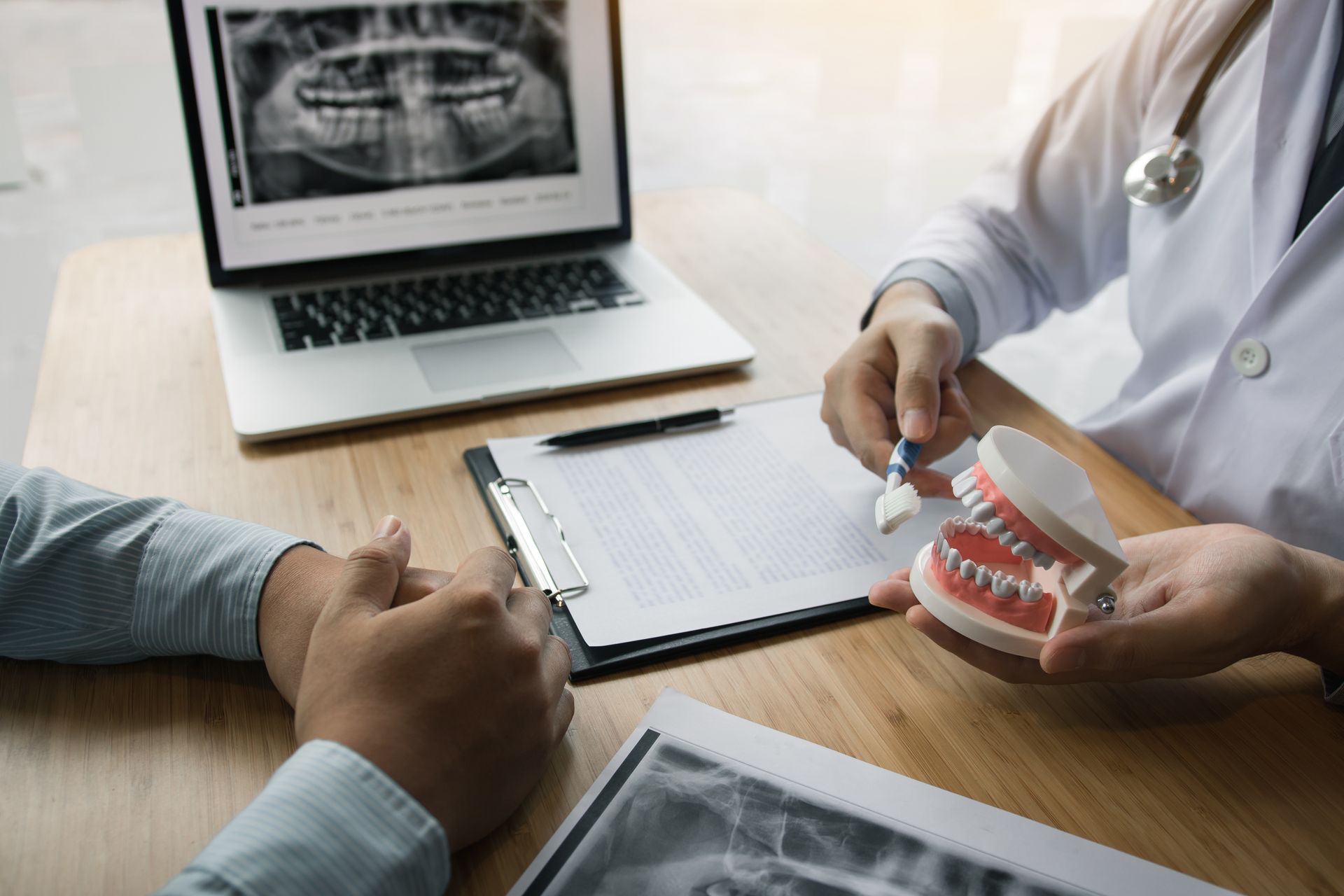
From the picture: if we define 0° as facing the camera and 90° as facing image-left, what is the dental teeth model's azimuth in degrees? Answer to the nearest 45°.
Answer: approximately 90°

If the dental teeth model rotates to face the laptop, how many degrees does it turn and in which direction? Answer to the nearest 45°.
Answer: approximately 45° to its right

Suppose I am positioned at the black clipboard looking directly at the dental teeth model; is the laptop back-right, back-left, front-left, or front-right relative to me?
back-left

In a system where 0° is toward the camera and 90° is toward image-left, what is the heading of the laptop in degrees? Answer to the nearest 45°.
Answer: approximately 0°

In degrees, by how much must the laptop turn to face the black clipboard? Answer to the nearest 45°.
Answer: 0° — it already faces it

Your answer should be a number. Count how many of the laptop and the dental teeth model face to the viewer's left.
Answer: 1
